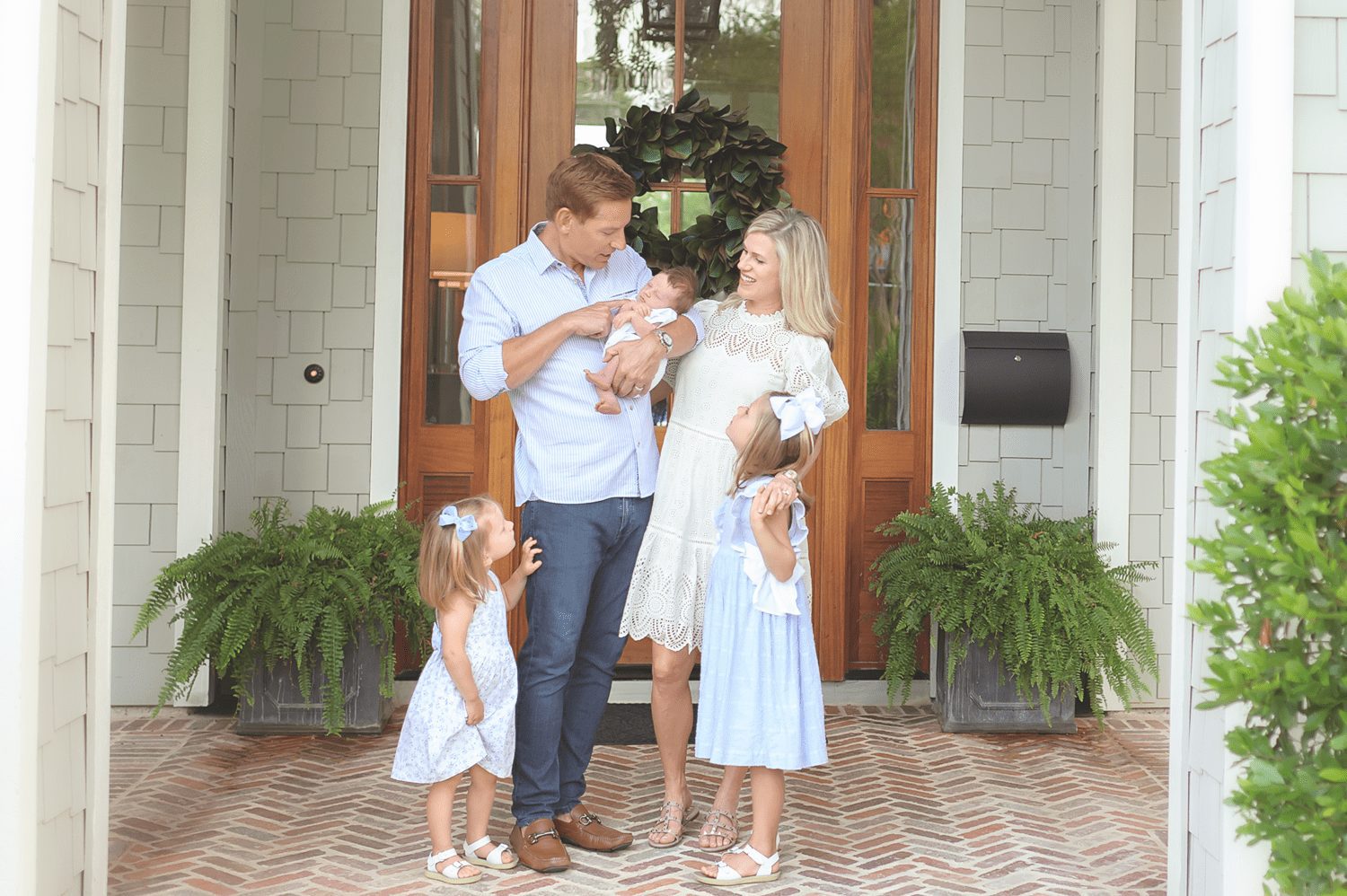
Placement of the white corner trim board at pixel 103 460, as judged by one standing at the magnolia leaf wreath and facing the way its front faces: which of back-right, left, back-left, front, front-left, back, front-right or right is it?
front-right

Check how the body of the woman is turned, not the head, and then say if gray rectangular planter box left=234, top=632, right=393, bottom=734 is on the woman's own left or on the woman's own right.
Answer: on the woman's own right

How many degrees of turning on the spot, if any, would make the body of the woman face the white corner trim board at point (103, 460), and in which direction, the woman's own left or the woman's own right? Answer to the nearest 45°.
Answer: approximately 45° to the woman's own right

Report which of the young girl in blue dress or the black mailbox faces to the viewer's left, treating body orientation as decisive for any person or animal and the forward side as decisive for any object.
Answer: the young girl in blue dress

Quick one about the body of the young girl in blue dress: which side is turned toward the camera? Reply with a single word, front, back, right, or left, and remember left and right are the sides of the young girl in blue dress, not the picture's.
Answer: left

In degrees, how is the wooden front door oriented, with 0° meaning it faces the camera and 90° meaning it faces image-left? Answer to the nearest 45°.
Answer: approximately 0°

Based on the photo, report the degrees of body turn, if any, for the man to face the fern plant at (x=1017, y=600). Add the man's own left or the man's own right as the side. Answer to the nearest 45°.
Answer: approximately 90° to the man's own left

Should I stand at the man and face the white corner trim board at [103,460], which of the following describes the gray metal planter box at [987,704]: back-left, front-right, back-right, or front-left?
back-right

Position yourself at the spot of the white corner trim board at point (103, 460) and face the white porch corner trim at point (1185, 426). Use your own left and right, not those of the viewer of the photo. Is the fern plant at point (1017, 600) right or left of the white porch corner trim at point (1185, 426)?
left

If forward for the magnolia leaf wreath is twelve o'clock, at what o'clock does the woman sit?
The woman is roughly at 12 o'clock from the magnolia leaf wreath.

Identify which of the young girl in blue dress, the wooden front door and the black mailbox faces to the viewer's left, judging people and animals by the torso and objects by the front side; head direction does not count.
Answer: the young girl in blue dress

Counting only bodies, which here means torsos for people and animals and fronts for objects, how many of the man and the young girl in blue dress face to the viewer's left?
1

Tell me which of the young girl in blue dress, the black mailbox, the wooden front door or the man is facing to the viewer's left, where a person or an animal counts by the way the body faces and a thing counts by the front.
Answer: the young girl in blue dress
